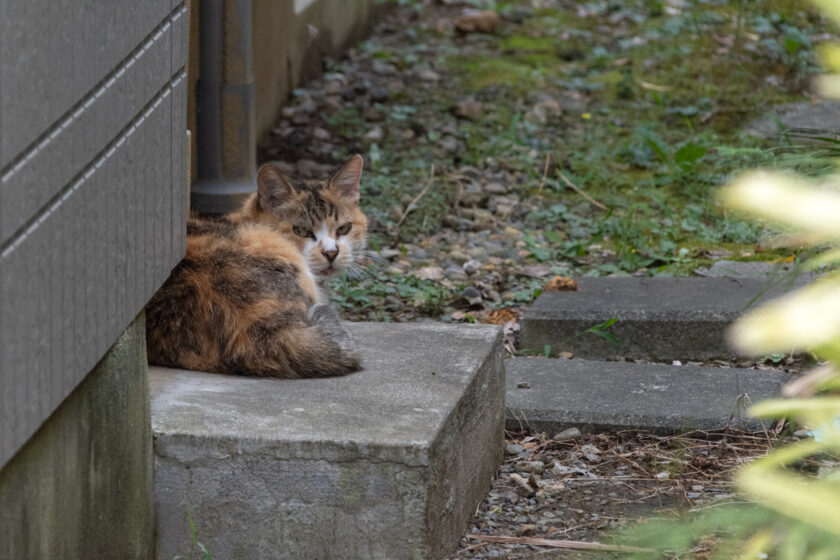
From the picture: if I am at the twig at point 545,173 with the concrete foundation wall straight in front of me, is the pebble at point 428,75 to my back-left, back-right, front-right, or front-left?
back-right

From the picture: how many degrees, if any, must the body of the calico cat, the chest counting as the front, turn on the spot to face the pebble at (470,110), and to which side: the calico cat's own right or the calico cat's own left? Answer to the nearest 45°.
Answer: approximately 45° to the calico cat's own left

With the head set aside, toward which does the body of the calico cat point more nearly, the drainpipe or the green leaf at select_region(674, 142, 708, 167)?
the green leaf

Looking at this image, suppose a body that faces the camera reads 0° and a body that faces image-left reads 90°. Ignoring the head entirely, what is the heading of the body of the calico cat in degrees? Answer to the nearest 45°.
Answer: approximately 225°

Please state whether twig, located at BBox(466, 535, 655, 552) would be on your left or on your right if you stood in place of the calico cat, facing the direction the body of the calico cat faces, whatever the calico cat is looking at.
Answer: on your right

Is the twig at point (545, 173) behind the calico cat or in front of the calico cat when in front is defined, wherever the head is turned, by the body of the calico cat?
in front

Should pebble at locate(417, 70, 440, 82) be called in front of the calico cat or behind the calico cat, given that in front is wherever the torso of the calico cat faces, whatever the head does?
in front

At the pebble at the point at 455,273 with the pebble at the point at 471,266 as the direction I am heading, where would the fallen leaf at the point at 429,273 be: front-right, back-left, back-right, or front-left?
back-left

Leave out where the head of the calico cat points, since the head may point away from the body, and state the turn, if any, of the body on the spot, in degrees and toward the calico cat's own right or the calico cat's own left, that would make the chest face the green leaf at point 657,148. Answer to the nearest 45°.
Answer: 0° — it already faces it

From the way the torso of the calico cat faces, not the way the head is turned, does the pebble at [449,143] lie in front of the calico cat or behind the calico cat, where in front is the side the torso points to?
in front
